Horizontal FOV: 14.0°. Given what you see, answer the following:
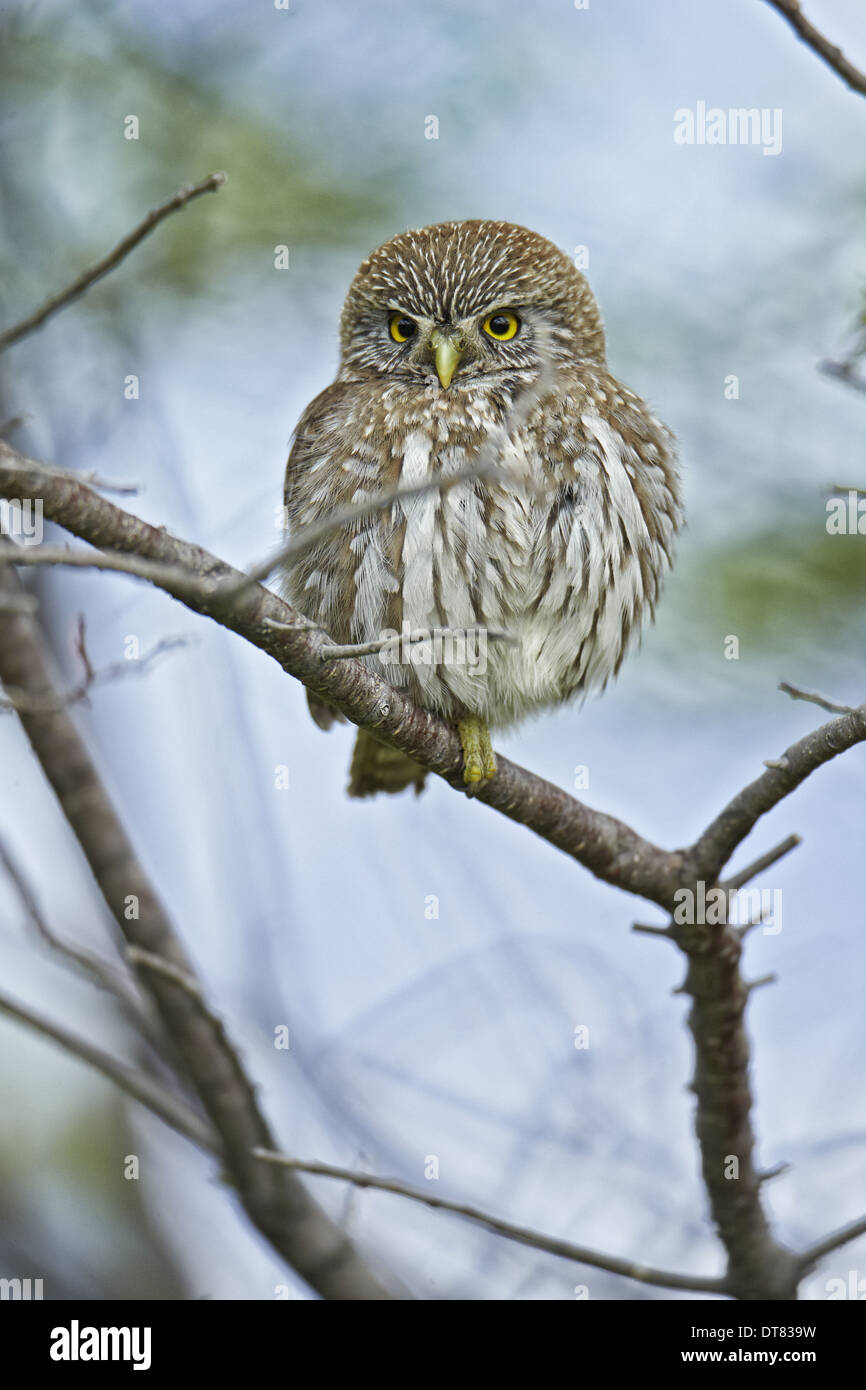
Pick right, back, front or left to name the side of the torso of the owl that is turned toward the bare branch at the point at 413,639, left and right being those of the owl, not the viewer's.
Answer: front

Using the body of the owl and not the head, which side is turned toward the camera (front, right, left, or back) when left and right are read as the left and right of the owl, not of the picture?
front
